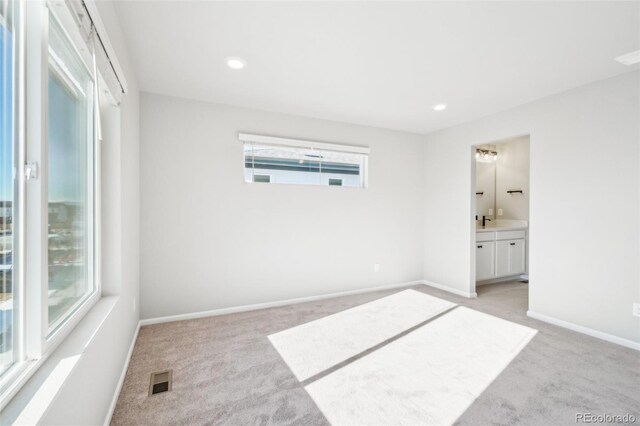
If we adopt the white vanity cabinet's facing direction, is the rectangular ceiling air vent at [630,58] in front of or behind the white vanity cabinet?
in front

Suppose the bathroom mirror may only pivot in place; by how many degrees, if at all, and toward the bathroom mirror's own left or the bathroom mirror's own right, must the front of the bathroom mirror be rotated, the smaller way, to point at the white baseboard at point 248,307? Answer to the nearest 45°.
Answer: approximately 90° to the bathroom mirror's own right

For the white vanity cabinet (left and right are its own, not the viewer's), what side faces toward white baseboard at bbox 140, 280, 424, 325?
right

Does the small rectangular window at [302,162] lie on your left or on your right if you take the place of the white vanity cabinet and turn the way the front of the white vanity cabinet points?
on your right

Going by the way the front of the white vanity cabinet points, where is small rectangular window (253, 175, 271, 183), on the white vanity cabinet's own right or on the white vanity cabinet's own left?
on the white vanity cabinet's own right

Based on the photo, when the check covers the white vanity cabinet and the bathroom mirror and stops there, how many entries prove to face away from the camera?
0

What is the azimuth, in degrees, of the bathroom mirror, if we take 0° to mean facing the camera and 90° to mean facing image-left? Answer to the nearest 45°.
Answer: approximately 315°

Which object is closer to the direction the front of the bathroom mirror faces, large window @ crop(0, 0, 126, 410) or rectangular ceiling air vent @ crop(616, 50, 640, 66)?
the rectangular ceiling air vent
